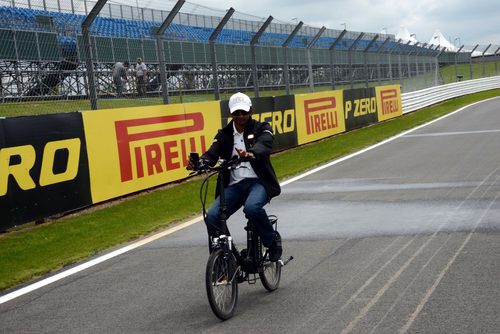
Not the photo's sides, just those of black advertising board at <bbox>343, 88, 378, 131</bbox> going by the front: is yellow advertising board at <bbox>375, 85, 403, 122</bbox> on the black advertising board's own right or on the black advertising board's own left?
on the black advertising board's own left

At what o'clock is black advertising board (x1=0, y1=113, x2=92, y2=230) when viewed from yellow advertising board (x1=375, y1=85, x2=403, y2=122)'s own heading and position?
The black advertising board is roughly at 2 o'clock from the yellow advertising board.

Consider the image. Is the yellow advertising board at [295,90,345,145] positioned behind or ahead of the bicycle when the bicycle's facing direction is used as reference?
behind

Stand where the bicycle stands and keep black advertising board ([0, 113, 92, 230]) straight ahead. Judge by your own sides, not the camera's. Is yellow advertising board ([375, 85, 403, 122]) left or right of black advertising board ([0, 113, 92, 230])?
right

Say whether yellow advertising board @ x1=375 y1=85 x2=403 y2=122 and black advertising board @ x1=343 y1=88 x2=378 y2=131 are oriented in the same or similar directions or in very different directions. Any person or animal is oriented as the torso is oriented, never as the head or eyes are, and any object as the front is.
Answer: same or similar directions

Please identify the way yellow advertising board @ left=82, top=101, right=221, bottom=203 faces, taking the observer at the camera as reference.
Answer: facing the viewer and to the right of the viewer

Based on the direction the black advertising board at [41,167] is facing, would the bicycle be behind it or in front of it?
in front

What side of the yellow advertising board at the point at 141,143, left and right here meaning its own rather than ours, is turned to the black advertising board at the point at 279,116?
left

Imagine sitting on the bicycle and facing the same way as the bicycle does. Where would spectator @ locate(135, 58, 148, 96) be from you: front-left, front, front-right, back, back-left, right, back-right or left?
back-right

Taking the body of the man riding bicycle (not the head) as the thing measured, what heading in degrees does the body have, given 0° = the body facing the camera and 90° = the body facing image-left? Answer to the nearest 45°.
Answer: approximately 45°

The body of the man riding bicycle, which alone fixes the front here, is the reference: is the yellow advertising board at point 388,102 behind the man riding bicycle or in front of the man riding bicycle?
behind

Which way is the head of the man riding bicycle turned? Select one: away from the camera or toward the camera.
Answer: toward the camera

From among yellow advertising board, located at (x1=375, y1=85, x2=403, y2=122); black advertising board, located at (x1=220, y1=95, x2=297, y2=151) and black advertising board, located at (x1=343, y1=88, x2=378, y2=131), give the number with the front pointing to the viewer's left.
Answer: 0

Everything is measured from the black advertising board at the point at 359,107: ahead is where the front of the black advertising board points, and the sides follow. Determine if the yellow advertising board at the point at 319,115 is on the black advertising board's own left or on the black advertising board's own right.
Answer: on the black advertising board's own right

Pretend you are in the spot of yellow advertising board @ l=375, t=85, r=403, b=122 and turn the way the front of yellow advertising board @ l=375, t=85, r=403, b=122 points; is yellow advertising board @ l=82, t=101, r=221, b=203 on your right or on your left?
on your right
